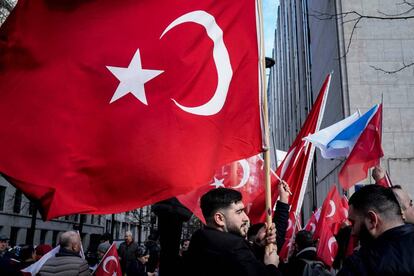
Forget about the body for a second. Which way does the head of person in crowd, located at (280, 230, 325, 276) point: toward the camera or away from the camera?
away from the camera

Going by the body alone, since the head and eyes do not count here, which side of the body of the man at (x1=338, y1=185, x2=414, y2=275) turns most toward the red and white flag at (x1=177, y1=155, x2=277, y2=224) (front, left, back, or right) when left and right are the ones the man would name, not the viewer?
front

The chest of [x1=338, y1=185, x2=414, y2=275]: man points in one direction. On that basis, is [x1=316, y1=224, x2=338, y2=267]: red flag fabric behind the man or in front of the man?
in front

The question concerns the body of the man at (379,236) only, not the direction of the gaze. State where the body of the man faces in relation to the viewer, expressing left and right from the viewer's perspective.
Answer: facing away from the viewer and to the left of the viewer

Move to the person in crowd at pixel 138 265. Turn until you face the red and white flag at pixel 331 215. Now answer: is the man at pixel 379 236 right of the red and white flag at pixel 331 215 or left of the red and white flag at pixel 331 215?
right
